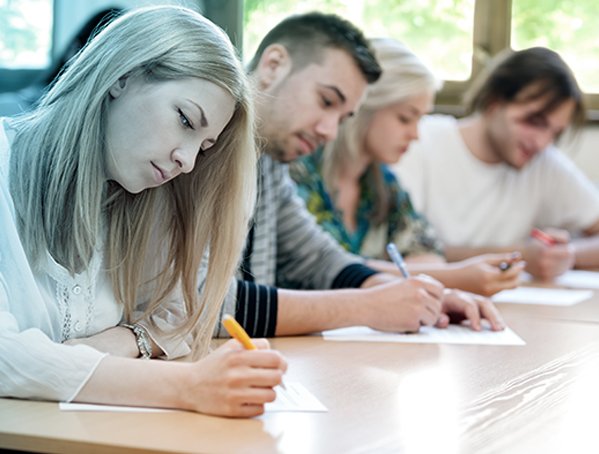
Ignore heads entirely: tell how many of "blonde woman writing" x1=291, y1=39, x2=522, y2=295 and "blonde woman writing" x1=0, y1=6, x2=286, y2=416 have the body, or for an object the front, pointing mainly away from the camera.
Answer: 0

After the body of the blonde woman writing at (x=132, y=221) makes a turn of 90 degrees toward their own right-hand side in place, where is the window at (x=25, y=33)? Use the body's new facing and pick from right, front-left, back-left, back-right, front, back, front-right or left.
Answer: back-right

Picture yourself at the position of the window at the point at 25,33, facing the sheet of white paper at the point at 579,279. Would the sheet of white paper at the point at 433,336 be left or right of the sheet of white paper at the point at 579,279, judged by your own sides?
right

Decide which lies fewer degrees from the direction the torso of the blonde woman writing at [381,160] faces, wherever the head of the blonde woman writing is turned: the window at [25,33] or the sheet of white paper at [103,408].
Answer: the sheet of white paper

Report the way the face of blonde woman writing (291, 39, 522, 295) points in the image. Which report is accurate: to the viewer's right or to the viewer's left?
to the viewer's right

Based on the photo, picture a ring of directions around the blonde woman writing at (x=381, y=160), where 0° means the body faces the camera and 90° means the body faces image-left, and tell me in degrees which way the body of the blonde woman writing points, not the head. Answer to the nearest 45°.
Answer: approximately 315°

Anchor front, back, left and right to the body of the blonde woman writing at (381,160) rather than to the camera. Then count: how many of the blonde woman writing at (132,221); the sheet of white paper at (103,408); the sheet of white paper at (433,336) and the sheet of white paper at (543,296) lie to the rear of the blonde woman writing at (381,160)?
0

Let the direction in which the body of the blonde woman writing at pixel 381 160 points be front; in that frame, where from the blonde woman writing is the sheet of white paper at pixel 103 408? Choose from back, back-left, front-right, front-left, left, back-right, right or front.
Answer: front-right

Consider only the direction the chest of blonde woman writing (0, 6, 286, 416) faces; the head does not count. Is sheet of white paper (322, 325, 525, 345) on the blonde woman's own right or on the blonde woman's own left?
on the blonde woman's own left

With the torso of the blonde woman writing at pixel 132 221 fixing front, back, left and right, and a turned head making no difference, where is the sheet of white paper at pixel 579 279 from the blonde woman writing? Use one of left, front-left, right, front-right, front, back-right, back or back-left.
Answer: left

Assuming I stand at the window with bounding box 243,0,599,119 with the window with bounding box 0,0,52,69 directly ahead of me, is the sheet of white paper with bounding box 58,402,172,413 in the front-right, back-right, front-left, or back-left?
front-left

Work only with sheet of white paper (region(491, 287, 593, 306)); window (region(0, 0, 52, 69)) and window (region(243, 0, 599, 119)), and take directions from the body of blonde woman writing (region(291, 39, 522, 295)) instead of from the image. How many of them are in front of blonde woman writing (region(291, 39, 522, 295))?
1

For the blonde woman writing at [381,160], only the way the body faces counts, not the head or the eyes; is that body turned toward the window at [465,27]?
no

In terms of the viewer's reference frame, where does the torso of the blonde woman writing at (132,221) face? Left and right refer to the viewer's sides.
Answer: facing the viewer and to the right of the viewer

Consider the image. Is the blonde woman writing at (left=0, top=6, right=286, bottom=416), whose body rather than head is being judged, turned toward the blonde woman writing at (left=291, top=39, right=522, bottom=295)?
no

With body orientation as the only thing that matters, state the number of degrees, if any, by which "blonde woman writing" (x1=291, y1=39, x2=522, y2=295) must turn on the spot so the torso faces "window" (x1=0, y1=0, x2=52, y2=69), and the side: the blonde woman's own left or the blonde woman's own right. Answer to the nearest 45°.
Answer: approximately 180°

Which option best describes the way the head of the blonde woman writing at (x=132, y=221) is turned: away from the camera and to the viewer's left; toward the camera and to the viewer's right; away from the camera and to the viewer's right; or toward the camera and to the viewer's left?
toward the camera and to the viewer's right

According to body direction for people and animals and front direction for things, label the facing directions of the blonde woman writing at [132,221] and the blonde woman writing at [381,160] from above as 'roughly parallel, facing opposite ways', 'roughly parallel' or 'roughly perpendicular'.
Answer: roughly parallel
